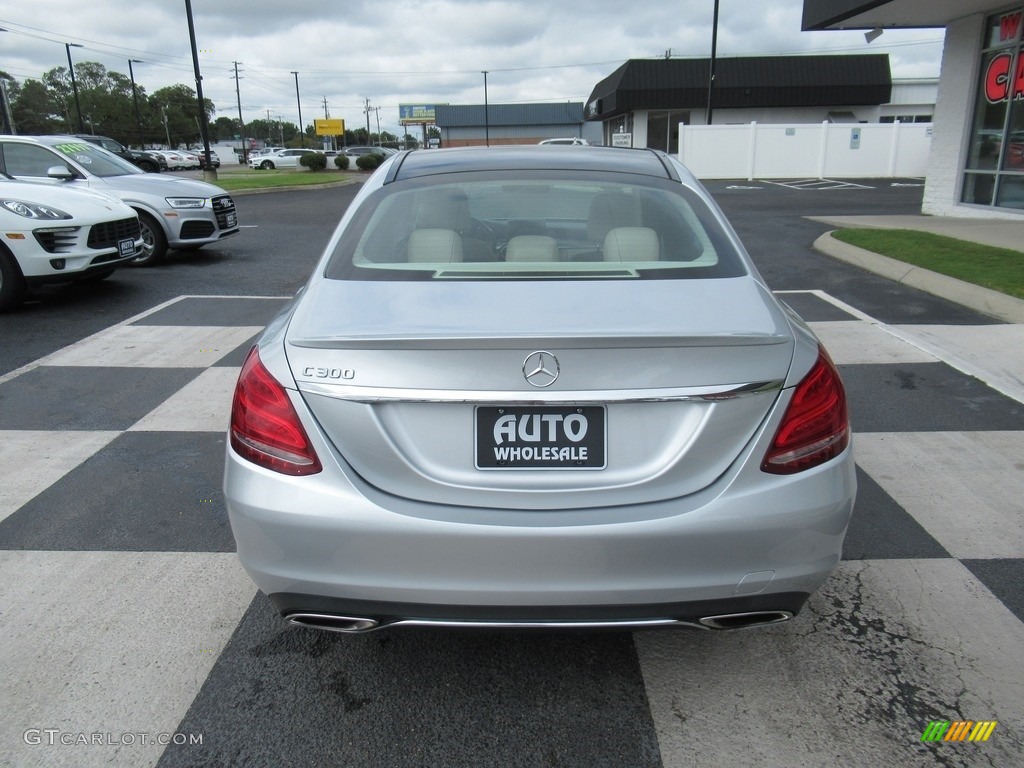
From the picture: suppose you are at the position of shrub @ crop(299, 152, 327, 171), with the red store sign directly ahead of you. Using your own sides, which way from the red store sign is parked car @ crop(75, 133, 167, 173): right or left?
right

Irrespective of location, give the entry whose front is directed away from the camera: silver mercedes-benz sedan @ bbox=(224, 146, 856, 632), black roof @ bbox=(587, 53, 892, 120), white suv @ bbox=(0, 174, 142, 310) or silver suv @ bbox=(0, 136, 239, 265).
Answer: the silver mercedes-benz sedan

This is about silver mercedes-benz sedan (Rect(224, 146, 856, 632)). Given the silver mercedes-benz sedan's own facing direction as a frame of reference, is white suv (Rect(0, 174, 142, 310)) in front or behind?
in front

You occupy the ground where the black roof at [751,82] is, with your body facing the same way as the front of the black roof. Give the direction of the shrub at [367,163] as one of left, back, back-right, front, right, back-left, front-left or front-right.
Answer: right

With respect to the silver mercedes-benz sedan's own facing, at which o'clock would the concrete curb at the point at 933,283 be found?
The concrete curb is roughly at 1 o'clock from the silver mercedes-benz sedan.

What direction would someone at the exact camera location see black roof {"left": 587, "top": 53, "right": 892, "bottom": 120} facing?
facing the viewer

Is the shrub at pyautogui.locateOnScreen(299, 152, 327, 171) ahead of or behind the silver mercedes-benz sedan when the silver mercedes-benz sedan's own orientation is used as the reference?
ahead

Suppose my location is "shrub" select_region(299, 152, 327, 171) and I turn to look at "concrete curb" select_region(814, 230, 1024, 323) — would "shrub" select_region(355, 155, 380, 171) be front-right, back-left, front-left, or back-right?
front-left

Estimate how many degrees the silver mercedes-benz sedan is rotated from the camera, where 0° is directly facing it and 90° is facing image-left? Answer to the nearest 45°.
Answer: approximately 180°

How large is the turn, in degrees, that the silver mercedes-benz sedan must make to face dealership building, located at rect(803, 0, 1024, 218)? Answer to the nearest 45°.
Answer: approximately 45° to its right

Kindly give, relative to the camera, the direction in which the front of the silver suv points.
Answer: facing the viewer and to the right of the viewer

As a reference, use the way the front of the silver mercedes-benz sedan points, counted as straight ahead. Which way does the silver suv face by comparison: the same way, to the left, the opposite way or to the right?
to the right

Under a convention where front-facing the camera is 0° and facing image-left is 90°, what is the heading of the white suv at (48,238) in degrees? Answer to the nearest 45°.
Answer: approximately 315°
